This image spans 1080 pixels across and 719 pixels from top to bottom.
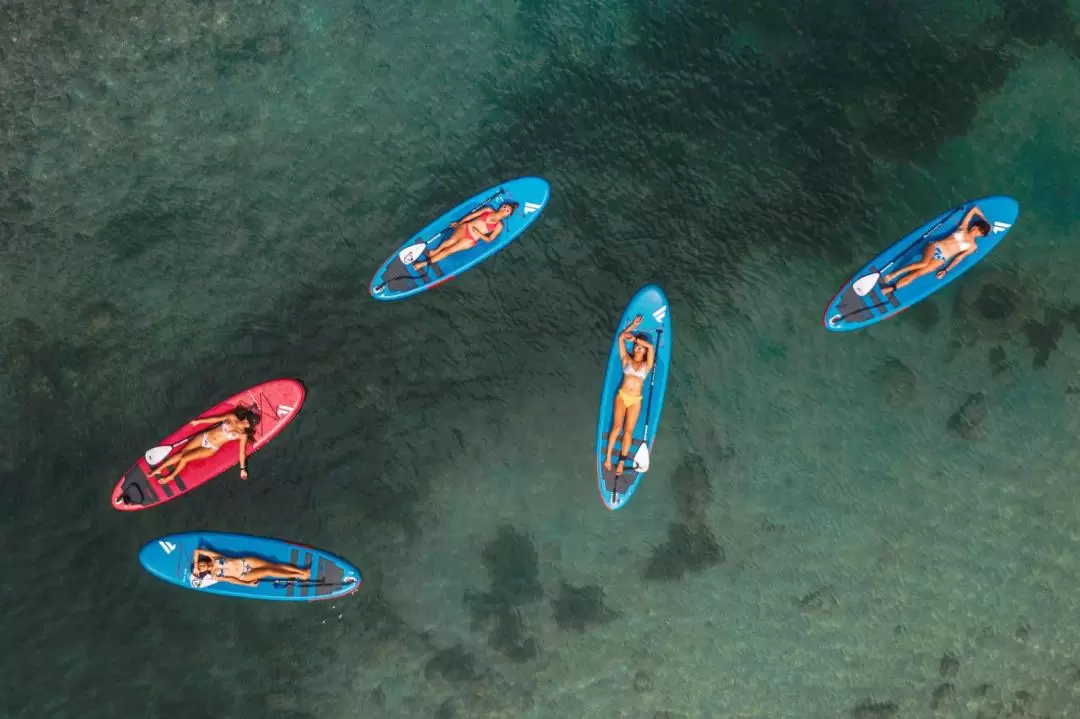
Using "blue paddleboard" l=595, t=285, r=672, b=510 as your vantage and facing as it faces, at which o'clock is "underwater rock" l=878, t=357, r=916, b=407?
The underwater rock is roughly at 3 o'clock from the blue paddleboard.

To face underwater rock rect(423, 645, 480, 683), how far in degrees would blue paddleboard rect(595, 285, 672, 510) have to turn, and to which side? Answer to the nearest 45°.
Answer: approximately 90° to its left

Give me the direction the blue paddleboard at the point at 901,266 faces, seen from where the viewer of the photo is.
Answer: facing away from the viewer and to the right of the viewer

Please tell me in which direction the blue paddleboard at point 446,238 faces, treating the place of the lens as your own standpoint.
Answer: facing away from the viewer and to the right of the viewer

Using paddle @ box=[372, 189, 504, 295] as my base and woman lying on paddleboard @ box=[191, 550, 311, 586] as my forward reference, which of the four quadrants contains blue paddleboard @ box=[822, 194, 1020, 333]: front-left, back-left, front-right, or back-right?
back-left

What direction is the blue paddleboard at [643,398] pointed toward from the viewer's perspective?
away from the camera

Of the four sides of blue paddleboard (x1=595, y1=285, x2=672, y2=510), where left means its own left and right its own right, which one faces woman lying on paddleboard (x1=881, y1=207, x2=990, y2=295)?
right

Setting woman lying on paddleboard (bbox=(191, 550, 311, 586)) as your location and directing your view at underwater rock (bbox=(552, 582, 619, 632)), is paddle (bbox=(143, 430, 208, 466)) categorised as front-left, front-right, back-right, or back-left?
back-left

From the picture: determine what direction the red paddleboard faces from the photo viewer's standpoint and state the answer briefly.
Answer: facing away from the viewer and to the right of the viewer

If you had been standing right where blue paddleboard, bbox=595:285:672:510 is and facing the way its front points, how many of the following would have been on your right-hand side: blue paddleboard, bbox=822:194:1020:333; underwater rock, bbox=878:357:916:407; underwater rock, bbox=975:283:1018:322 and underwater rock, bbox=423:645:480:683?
3

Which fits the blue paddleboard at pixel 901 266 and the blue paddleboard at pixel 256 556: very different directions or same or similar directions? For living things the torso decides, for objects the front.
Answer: very different directions

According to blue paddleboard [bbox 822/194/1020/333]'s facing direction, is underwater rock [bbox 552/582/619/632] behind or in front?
behind

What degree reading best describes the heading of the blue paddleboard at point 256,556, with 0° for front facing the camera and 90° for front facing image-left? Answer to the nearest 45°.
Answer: approximately 90°

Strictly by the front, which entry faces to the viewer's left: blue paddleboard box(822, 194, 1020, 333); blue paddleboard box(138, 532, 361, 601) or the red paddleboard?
blue paddleboard box(138, 532, 361, 601)
